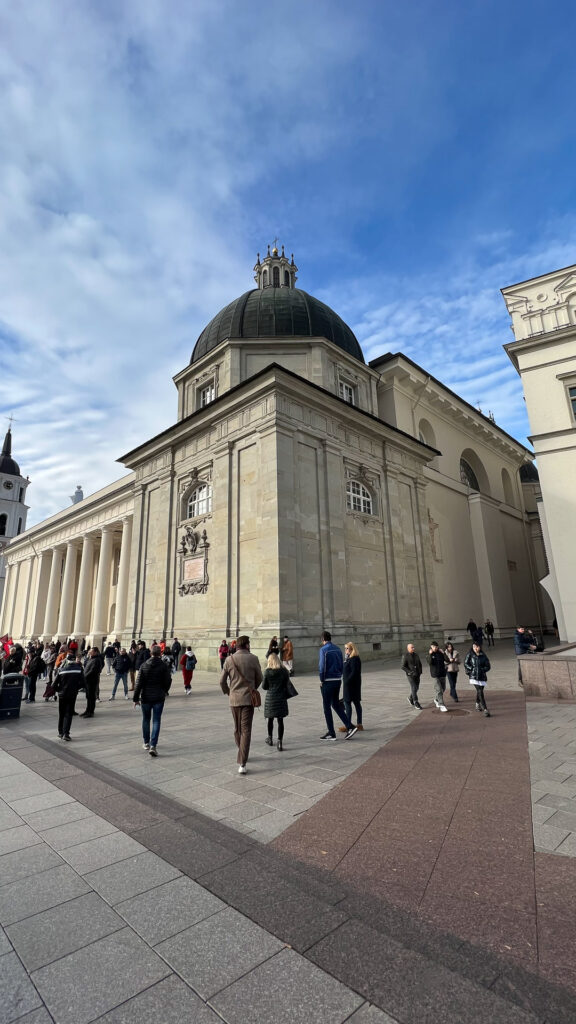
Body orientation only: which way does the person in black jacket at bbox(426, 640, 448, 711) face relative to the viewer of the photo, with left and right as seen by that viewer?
facing the viewer

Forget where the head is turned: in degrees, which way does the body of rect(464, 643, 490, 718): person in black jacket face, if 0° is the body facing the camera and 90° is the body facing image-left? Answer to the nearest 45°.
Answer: approximately 0°

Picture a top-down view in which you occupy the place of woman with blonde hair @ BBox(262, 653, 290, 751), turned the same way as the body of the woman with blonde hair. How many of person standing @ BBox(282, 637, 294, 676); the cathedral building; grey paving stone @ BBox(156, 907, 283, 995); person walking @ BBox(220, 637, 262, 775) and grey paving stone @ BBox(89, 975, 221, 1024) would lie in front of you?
2

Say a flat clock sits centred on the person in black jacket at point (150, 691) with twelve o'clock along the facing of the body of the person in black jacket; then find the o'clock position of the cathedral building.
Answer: The cathedral building is roughly at 1 o'clock from the person in black jacket.

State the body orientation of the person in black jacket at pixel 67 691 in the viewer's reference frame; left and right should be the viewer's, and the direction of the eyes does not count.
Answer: facing away from the viewer

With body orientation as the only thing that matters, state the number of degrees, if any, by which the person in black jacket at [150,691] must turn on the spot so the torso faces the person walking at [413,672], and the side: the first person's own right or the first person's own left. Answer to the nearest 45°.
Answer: approximately 90° to the first person's own right

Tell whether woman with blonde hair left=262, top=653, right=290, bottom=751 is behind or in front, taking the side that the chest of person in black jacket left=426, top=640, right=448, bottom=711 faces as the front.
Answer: in front

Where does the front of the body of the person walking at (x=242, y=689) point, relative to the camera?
away from the camera

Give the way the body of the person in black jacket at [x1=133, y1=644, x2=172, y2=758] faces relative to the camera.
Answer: away from the camera

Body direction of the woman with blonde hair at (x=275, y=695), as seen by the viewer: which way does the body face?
away from the camera

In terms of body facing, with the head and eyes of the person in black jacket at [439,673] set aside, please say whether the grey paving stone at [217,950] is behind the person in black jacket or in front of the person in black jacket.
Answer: in front

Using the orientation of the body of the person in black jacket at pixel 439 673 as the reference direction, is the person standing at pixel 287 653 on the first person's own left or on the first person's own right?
on the first person's own right

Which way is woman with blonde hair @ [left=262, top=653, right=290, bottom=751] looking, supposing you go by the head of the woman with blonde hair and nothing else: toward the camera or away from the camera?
away from the camera

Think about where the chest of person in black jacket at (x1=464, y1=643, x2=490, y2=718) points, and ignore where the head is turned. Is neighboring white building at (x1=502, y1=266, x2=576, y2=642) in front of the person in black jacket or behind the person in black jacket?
behind
